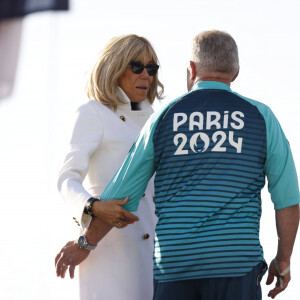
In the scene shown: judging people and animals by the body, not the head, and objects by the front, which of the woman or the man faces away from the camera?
the man

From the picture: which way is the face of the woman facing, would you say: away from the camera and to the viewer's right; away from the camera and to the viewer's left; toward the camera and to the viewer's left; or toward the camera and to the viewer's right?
toward the camera and to the viewer's right

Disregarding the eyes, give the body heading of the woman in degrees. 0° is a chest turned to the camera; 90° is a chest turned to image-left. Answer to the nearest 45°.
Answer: approximately 315°

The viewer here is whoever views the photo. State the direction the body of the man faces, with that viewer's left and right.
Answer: facing away from the viewer

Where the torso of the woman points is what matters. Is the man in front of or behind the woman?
in front

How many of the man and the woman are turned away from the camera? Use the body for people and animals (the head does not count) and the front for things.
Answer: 1

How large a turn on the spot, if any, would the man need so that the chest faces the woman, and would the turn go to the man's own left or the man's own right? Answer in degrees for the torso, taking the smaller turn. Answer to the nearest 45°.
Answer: approximately 45° to the man's own left

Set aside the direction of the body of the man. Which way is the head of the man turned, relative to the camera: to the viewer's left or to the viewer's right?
to the viewer's left
